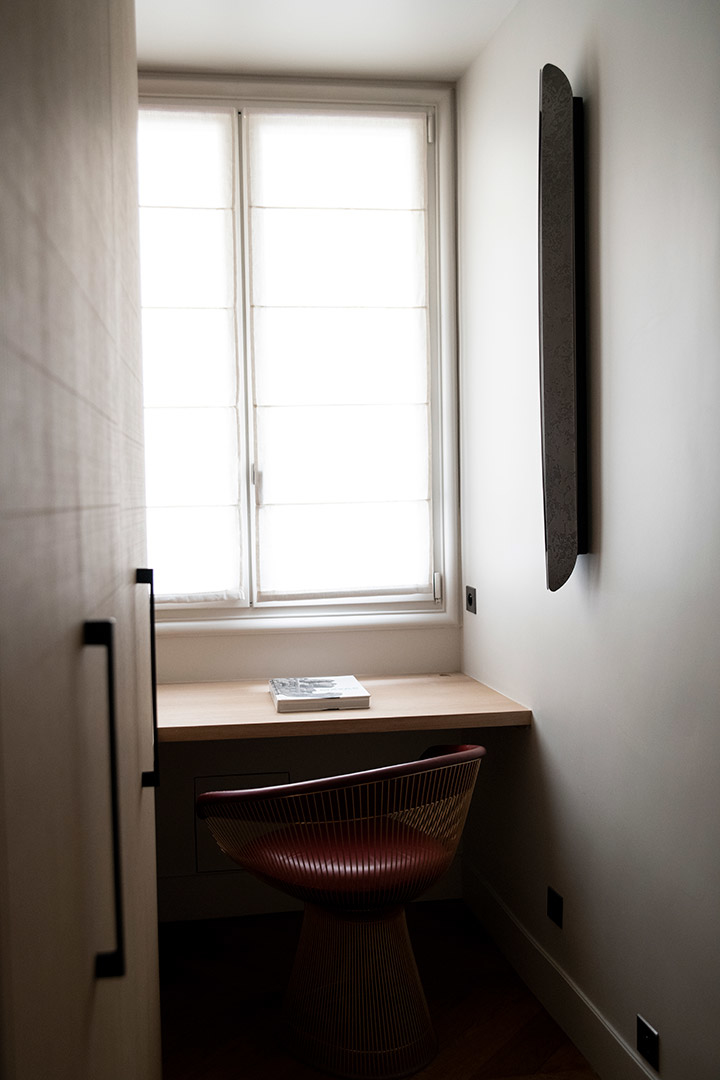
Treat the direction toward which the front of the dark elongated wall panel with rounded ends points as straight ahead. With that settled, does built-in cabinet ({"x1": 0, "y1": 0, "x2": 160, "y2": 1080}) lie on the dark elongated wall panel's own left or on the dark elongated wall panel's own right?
on the dark elongated wall panel's own left

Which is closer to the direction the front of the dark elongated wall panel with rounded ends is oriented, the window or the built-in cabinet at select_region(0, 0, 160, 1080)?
the window

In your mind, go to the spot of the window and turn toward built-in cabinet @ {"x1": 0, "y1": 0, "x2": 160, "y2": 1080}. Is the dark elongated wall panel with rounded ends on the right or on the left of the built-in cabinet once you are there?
left

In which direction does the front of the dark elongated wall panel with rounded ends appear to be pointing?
to the viewer's left

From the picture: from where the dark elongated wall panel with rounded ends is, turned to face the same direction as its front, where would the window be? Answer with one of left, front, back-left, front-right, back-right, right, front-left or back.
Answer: front-right
